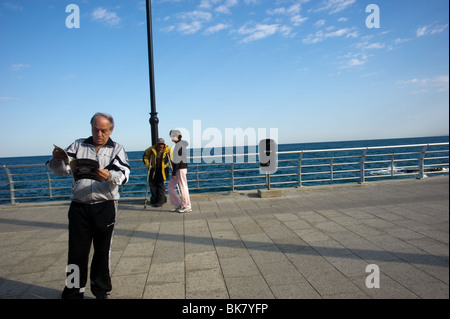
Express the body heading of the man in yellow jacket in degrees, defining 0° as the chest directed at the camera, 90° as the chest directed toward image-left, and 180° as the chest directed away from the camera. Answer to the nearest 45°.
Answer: approximately 0°
